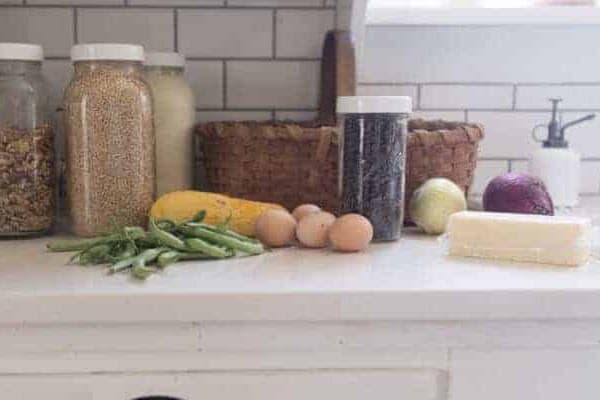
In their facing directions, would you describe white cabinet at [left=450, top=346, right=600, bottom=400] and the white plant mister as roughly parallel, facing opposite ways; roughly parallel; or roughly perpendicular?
roughly perpendicular

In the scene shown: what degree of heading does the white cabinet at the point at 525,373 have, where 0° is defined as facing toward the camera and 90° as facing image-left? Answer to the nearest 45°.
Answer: approximately 0°
